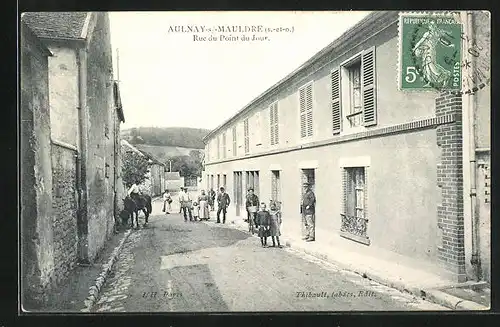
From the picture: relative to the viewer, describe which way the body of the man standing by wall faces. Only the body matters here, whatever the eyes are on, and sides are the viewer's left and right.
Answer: facing the viewer and to the left of the viewer

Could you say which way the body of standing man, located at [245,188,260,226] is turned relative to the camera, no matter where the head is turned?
toward the camera
